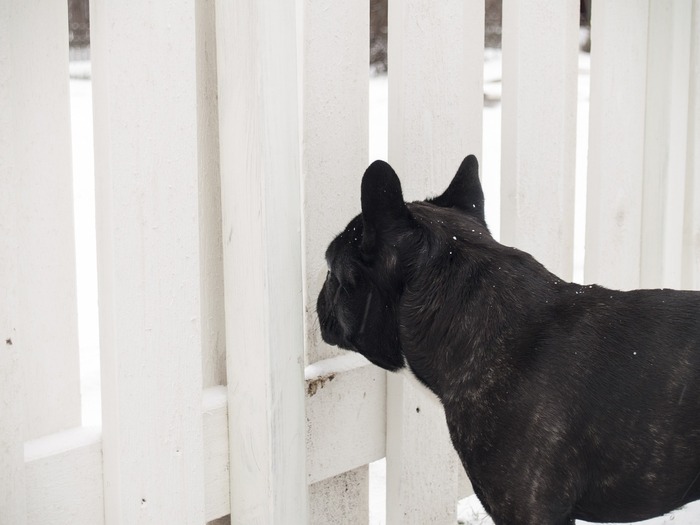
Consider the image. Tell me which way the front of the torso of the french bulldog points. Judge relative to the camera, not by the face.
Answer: to the viewer's left
